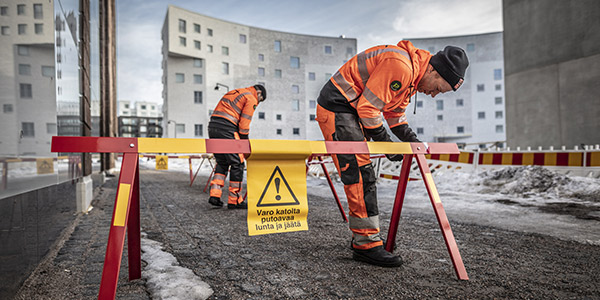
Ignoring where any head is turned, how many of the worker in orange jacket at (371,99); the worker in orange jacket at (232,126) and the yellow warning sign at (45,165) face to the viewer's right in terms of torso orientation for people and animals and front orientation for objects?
2

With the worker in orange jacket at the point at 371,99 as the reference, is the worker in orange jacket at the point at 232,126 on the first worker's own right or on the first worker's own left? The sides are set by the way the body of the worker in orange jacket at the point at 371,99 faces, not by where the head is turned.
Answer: on the first worker's own left

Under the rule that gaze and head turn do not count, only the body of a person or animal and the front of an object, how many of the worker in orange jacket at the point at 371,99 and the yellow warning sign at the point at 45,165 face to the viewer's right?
1

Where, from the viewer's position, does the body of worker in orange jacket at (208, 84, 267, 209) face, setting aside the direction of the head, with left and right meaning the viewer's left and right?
facing to the right of the viewer

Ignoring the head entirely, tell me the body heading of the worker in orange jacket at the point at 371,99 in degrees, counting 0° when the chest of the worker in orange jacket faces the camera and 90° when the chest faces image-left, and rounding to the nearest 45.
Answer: approximately 270°

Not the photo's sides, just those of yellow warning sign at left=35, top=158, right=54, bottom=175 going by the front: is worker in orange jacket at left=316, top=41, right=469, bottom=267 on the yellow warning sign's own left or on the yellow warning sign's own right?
on the yellow warning sign's own left
